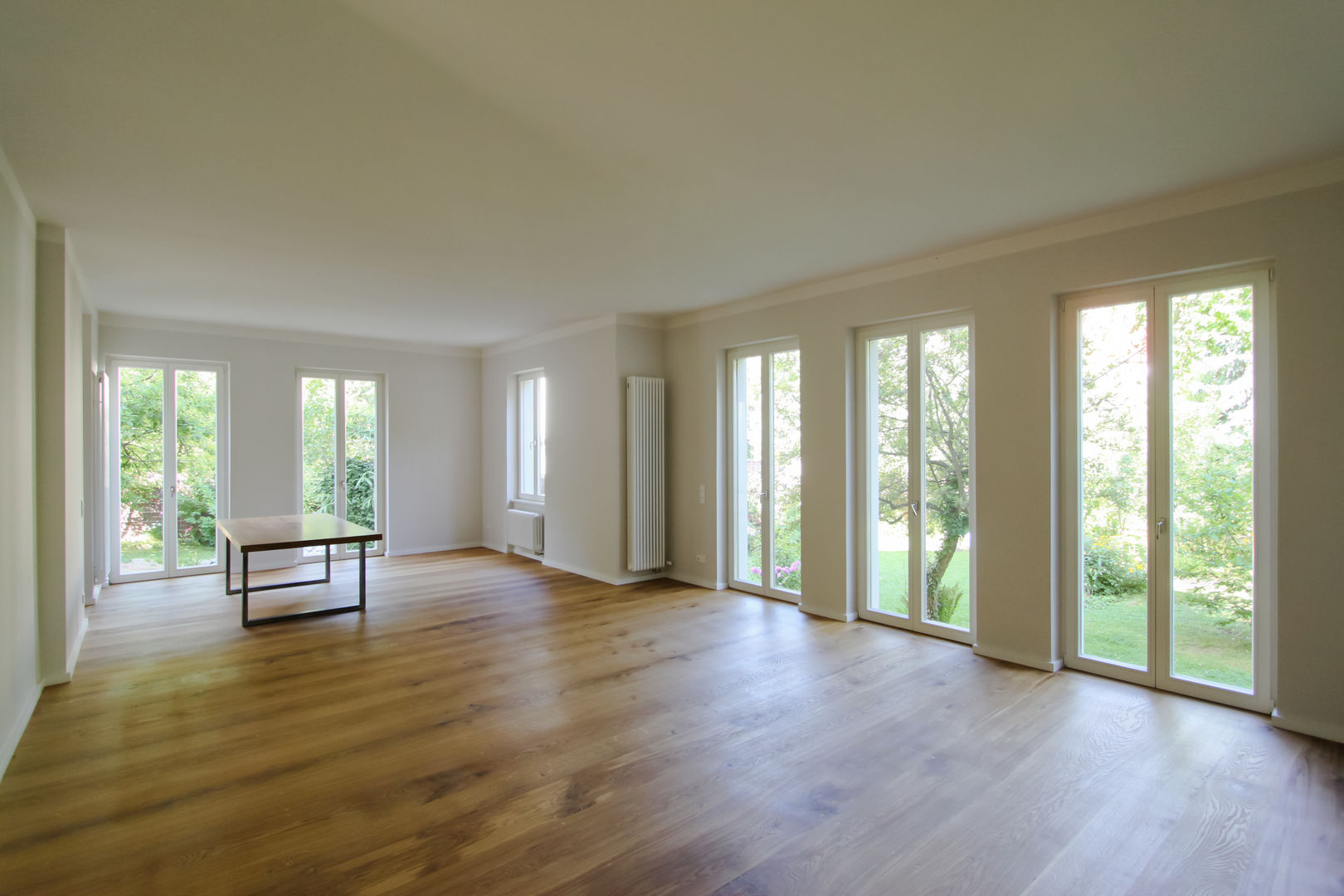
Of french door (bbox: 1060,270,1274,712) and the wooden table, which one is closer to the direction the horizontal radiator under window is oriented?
the wooden table

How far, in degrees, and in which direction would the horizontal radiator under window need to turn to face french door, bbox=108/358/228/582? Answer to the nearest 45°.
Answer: approximately 45° to its right

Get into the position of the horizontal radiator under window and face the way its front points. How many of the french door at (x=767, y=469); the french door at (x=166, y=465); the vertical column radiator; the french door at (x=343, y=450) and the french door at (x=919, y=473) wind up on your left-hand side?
3

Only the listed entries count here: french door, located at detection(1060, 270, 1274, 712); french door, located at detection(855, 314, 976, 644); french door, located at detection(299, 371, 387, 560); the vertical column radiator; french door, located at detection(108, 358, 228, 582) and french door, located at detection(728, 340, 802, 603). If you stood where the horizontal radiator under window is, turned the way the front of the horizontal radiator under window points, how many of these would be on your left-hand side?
4

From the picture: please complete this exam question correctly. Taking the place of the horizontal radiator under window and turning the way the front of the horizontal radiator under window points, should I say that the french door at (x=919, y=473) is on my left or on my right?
on my left

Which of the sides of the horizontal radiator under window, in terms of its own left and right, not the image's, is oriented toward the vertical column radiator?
left

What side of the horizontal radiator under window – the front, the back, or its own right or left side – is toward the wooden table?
front

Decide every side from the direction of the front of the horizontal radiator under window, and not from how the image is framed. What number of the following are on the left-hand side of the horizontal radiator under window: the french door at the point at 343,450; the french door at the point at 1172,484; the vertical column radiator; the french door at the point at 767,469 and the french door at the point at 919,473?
4

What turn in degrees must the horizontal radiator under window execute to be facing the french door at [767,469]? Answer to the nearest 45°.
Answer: approximately 90° to its left

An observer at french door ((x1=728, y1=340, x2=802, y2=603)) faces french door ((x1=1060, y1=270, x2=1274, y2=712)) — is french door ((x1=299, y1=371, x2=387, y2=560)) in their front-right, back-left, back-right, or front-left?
back-right

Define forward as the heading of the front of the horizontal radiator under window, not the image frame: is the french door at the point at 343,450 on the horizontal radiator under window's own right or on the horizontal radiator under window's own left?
on the horizontal radiator under window's own right

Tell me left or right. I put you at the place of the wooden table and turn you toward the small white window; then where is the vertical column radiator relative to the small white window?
right

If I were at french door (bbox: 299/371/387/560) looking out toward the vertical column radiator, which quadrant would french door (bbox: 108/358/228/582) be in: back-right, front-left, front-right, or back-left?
back-right

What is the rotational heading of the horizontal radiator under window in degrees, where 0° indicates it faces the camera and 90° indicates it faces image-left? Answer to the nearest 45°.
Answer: approximately 45°
